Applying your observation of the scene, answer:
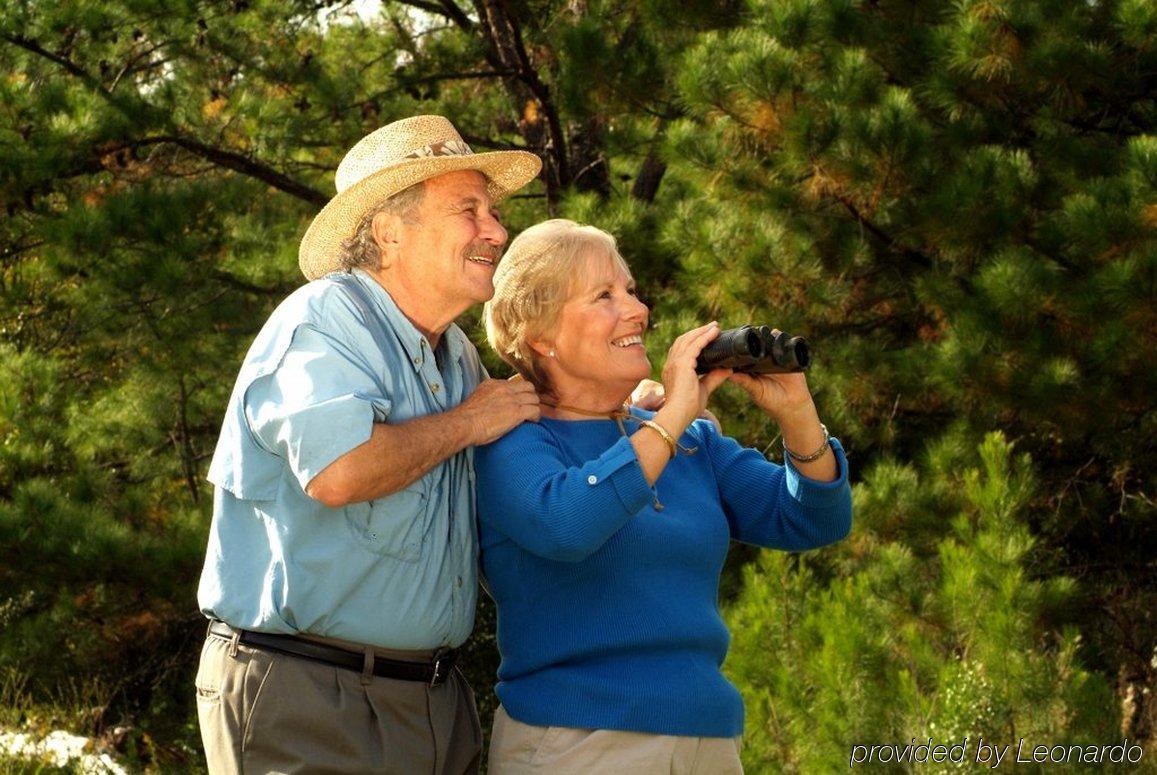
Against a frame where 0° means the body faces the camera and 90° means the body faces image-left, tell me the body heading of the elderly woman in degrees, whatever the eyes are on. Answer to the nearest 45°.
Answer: approximately 315°

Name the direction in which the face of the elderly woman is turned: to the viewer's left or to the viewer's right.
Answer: to the viewer's right

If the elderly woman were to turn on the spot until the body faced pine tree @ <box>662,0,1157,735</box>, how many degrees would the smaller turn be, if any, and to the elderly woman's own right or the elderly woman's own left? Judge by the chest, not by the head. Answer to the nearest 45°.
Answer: approximately 90° to the elderly woman's own left

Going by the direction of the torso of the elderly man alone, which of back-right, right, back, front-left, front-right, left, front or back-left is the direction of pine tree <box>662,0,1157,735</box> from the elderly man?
left

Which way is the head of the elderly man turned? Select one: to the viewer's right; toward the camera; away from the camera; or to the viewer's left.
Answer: to the viewer's right
